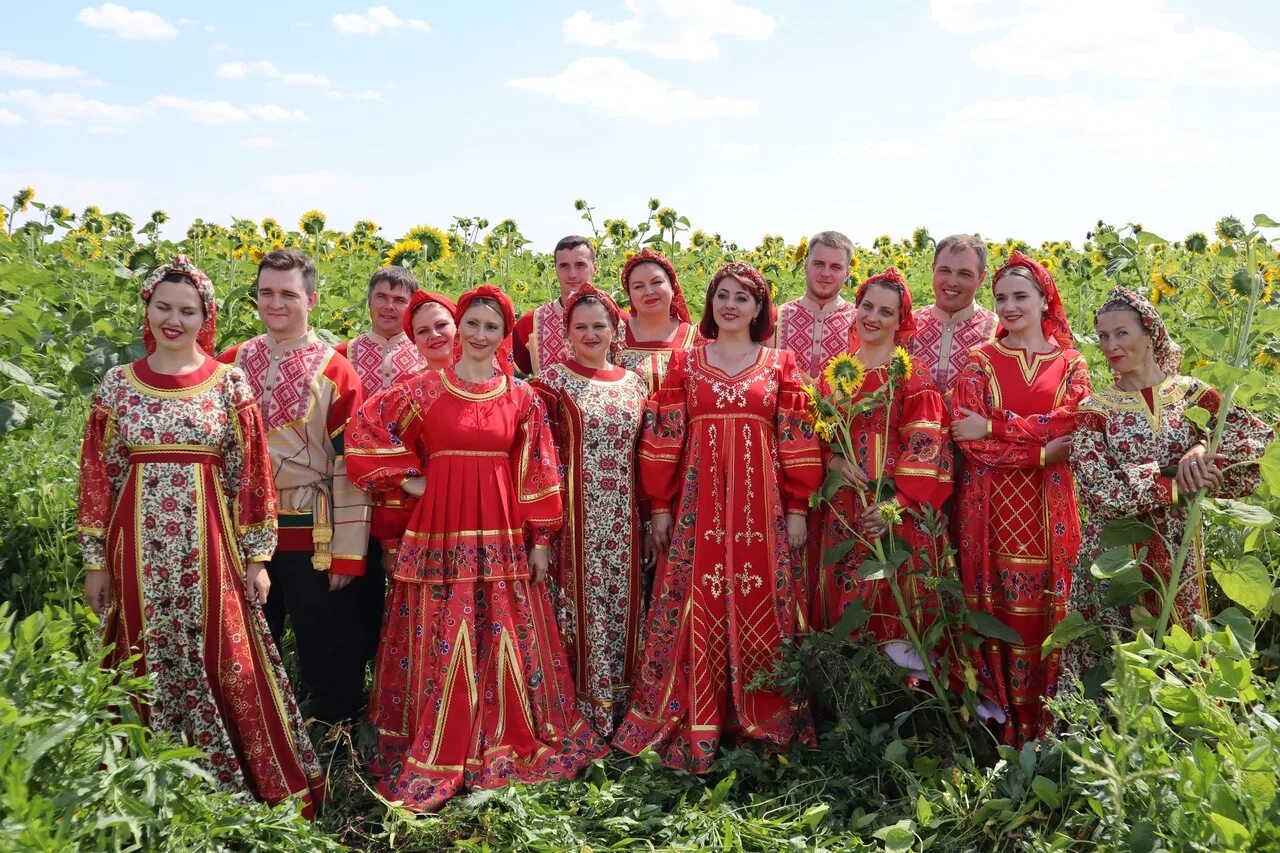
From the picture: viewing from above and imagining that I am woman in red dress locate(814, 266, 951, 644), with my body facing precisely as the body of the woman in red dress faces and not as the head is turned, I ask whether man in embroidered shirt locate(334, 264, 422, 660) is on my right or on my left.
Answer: on my right

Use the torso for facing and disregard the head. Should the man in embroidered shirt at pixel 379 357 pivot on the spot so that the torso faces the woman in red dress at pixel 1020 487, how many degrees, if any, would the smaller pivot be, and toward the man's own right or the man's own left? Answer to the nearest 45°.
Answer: approximately 45° to the man's own left

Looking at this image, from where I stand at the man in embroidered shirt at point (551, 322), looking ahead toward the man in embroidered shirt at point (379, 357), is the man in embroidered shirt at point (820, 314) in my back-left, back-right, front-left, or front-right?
back-left

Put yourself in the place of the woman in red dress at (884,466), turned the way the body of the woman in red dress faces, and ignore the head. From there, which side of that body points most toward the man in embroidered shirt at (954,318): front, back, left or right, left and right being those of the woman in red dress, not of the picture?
back

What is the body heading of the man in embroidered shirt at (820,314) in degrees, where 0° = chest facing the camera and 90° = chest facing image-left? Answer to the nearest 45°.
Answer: approximately 0°
